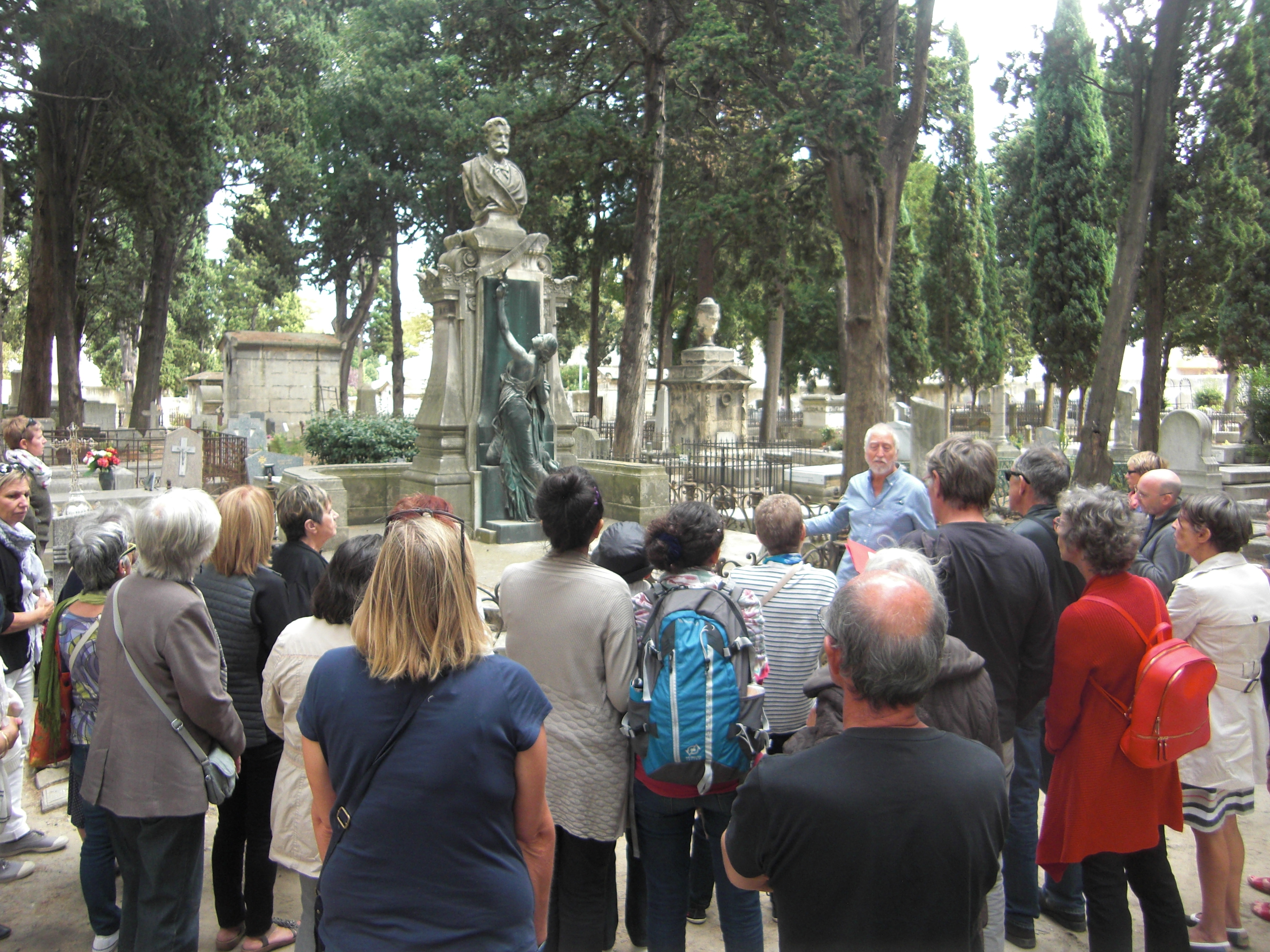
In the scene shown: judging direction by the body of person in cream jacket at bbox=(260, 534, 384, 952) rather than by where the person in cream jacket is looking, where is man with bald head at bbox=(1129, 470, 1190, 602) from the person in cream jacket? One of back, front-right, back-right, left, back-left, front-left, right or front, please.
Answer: front-right

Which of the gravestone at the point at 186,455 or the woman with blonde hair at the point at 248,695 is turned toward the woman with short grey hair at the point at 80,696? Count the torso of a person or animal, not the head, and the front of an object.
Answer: the gravestone

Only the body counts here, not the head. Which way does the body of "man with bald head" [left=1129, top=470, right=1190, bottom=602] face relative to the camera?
to the viewer's left

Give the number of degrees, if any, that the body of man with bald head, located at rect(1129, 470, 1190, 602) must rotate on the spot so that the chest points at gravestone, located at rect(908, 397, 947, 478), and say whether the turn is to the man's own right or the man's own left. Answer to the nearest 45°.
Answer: approximately 90° to the man's own right

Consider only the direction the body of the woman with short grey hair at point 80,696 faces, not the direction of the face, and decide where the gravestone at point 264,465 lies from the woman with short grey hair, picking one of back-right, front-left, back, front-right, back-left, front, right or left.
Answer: front-left

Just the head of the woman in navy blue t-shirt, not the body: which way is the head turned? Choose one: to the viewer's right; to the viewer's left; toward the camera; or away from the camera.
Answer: away from the camera

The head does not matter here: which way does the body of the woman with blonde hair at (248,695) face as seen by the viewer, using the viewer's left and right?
facing away from the viewer and to the right of the viewer

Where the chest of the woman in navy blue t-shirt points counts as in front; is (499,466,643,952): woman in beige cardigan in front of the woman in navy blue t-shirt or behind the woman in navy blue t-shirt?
in front

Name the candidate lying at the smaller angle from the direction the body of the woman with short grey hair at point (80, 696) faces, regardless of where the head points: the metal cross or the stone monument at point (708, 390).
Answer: the stone monument

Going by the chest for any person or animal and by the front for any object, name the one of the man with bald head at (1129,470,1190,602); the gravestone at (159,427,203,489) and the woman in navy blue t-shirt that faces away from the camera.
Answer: the woman in navy blue t-shirt

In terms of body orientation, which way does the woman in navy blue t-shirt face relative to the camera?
away from the camera

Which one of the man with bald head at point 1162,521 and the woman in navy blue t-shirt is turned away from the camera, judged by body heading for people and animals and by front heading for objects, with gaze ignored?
the woman in navy blue t-shirt

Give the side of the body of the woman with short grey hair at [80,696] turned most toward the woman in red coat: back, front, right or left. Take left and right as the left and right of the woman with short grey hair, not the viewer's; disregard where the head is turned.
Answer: right

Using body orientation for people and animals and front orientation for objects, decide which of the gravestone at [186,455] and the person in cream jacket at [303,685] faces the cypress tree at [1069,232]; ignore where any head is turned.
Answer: the person in cream jacket

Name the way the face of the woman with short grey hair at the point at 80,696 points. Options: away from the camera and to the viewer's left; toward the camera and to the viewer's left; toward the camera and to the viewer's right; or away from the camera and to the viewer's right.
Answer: away from the camera and to the viewer's right

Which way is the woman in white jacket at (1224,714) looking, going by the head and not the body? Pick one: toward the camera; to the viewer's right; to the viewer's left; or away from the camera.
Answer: to the viewer's left

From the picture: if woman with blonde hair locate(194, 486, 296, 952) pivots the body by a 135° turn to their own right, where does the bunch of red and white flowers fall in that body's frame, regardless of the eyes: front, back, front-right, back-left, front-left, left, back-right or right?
back
